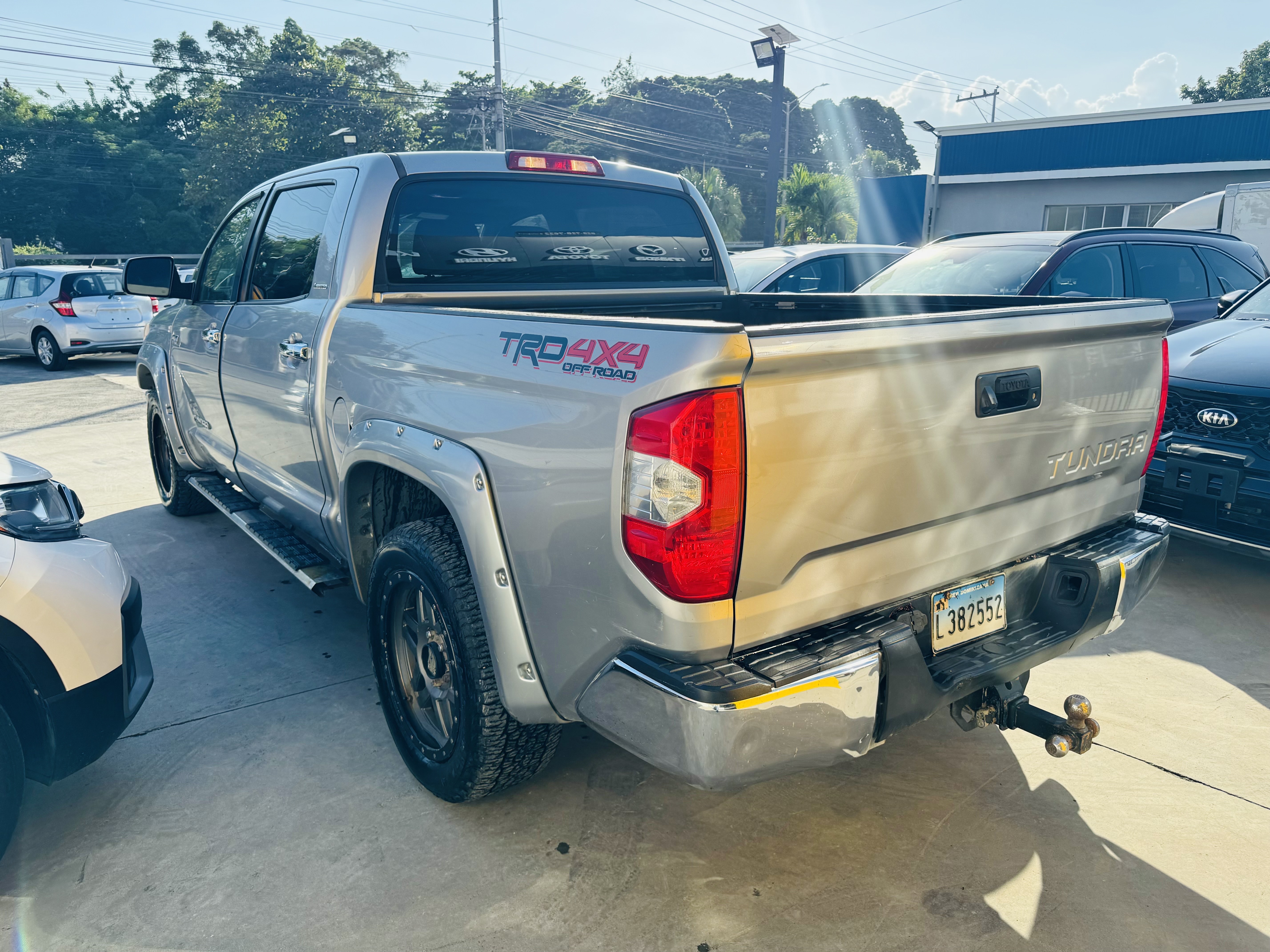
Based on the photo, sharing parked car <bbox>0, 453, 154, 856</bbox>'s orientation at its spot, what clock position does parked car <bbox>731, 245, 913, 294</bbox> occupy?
parked car <bbox>731, 245, 913, 294</bbox> is roughly at 11 o'clock from parked car <bbox>0, 453, 154, 856</bbox>.

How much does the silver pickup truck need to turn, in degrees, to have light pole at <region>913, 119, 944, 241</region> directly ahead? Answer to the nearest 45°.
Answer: approximately 45° to its right

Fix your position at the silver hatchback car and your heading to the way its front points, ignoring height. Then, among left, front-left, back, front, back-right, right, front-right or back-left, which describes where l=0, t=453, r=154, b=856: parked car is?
back-left

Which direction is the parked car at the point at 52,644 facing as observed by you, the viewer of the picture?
facing to the right of the viewer

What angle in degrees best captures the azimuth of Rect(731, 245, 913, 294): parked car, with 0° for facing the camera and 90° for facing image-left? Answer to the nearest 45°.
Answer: approximately 45°

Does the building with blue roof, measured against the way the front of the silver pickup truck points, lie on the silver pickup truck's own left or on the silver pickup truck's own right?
on the silver pickup truck's own right

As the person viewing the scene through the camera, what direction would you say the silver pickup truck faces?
facing away from the viewer and to the left of the viewer

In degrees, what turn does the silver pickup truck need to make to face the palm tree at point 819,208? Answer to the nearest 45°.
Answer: approximately 45° to its right
